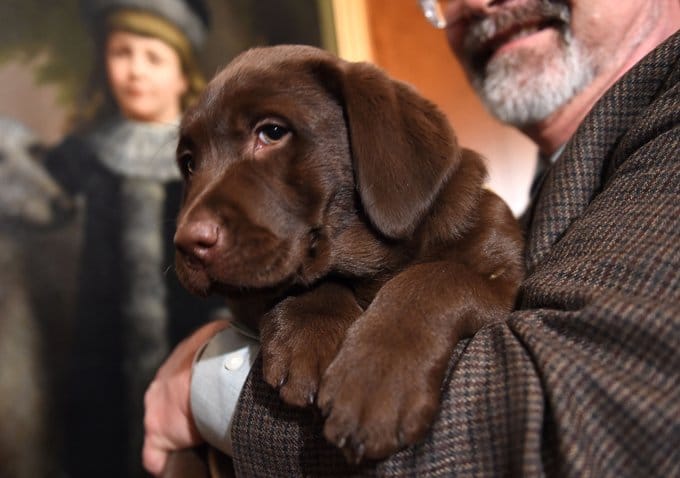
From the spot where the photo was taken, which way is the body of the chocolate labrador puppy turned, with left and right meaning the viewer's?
facing the viewer and to the left of the viewer
